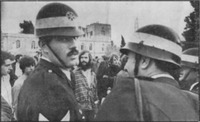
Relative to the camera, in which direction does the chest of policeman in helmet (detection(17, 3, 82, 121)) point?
to the viewer's right

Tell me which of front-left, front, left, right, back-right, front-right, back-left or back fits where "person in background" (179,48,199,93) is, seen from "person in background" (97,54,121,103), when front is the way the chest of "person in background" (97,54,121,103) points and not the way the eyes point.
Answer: front-left

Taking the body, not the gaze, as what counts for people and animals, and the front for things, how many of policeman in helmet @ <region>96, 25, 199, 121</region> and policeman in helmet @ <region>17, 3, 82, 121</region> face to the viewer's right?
1

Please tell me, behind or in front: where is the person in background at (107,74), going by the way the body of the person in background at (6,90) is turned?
in front

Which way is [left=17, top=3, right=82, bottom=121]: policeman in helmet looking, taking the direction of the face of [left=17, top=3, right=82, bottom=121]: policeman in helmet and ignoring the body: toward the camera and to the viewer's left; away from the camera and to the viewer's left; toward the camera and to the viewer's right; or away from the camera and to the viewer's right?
toward the camera and to the viewer's right

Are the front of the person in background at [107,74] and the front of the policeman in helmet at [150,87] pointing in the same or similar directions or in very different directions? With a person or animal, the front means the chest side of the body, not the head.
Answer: very different directions
